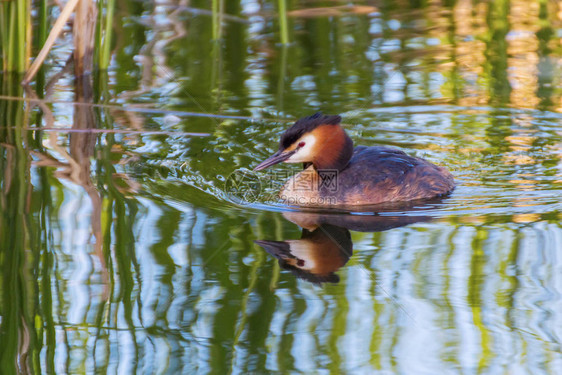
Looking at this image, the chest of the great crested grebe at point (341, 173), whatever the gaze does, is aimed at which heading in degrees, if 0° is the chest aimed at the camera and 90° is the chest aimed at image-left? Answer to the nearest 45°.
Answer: approximately 90°
